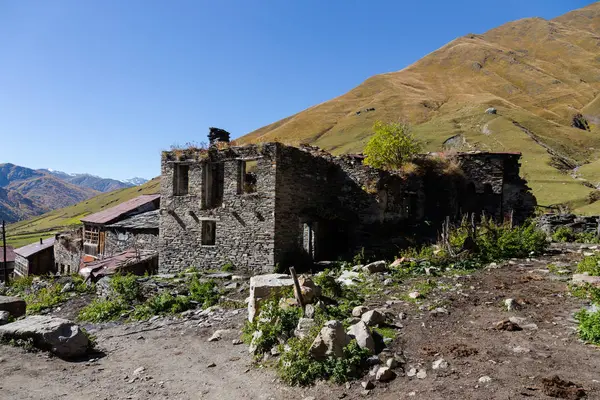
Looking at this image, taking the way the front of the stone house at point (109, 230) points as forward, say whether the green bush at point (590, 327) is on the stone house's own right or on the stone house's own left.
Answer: on the stone house's own left

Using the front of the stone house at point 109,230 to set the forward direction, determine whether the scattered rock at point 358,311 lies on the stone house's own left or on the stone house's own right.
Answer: on the stone house's own left

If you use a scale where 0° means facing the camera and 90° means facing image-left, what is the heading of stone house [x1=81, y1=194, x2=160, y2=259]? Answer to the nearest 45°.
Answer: approximately 45°

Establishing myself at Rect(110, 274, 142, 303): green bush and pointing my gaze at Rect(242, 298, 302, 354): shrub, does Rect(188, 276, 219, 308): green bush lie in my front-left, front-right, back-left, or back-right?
front-left

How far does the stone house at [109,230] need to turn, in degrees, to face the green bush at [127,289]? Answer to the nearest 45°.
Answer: approximately 45° to its left

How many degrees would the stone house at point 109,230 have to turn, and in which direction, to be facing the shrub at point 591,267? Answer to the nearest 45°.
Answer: approximately 90° to its left

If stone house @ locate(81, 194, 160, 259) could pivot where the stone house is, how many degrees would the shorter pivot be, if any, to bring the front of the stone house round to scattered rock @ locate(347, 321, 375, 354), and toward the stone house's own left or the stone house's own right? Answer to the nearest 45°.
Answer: approximately 45° to the stone house's own left

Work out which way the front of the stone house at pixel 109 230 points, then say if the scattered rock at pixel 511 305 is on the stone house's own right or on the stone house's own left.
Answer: on the stone house's own left

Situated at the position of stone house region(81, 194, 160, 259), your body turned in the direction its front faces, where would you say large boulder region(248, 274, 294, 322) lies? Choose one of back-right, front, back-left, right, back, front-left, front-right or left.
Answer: front-left

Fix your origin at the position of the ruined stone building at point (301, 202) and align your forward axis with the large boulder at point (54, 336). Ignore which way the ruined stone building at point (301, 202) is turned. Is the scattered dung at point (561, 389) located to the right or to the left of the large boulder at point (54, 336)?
left

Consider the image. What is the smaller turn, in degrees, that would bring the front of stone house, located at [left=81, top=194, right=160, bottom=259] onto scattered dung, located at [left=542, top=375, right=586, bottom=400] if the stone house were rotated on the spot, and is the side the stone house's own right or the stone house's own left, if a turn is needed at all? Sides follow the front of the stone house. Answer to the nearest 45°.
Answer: approximately 45° to the stone house's own left

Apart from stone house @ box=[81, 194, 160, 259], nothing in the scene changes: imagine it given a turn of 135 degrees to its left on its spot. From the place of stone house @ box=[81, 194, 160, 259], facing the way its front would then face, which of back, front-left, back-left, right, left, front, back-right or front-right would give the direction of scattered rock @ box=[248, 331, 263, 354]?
right

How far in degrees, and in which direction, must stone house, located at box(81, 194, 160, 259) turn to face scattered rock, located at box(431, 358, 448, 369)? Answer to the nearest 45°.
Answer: approximately 45° to its left
